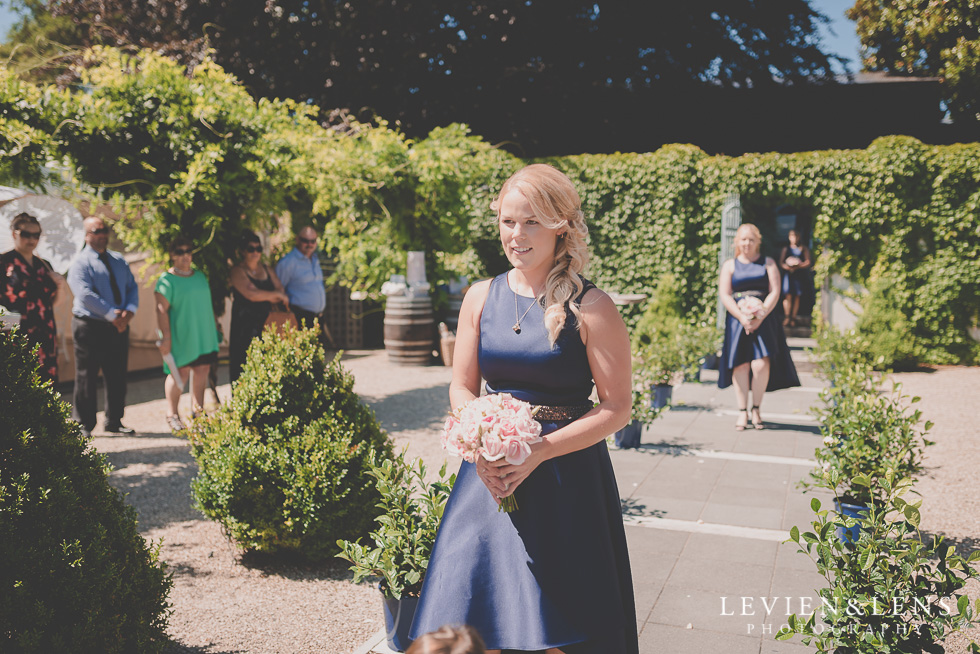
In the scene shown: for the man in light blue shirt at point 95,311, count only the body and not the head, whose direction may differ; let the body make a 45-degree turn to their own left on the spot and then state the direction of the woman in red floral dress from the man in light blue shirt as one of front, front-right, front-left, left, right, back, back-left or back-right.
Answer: back-right

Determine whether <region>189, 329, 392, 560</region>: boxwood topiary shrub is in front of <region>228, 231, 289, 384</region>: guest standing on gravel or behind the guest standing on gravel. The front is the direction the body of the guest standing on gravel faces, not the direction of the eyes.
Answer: in front

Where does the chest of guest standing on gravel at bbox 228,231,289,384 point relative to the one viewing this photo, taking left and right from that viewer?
facing the viewer and to the right of the viewer

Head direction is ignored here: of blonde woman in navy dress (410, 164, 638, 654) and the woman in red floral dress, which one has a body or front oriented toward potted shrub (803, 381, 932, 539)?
the woman in red floral dress

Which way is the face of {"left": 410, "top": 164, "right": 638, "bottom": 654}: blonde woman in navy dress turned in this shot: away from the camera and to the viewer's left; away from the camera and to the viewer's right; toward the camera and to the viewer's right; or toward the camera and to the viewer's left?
toward the camera and to the viewer's left

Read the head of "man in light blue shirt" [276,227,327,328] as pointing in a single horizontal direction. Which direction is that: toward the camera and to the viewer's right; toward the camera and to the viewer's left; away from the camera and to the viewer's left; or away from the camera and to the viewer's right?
toward the camera and to the viewer's right

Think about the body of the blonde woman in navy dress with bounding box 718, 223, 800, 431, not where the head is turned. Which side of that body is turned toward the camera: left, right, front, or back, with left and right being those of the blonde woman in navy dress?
front

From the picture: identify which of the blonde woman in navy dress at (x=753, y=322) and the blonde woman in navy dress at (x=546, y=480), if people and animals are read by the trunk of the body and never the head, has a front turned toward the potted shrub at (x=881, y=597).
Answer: the blonde woman in navy dress at (x=753, y=322)

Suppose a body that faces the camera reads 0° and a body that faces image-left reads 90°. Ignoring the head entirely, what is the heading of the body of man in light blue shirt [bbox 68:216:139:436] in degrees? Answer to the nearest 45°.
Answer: approximately 315°

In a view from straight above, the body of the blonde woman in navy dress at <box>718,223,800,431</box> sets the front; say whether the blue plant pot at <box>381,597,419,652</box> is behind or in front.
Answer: in front

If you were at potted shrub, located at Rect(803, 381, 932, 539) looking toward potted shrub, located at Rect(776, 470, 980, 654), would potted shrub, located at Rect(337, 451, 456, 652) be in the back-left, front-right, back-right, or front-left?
front-right

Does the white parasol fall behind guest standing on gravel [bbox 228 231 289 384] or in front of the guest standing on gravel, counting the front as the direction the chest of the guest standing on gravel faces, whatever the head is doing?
behind

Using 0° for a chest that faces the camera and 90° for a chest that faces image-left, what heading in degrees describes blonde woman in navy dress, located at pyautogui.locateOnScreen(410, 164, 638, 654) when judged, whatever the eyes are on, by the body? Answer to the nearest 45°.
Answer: approximately 45°

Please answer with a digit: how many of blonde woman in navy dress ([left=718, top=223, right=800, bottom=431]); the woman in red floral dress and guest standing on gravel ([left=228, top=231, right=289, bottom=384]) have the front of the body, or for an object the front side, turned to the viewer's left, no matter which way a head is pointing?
0
